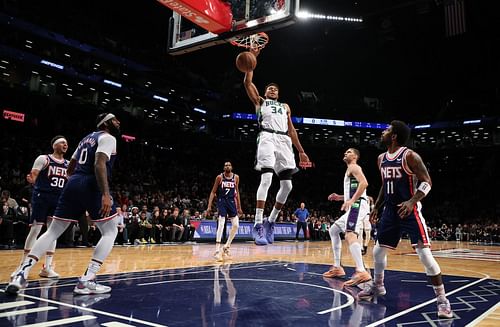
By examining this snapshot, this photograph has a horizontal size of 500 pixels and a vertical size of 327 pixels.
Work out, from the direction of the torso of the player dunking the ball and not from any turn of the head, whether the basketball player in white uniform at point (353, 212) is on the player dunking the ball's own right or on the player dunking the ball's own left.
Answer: on the player dunking the ball's own left

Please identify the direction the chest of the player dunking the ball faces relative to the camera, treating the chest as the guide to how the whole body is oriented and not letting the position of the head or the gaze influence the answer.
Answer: toward the camera

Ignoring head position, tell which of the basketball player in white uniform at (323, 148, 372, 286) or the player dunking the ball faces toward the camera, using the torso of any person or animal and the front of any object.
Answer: the player dunking the ball

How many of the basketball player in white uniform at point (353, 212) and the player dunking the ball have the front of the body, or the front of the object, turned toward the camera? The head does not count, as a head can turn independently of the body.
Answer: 1

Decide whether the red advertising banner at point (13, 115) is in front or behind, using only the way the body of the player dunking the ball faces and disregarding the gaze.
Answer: behind

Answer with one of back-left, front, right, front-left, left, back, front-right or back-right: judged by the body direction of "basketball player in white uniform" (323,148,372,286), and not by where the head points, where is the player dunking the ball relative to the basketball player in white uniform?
front-left

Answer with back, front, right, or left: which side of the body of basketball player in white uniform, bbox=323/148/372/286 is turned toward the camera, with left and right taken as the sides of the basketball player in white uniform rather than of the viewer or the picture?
left

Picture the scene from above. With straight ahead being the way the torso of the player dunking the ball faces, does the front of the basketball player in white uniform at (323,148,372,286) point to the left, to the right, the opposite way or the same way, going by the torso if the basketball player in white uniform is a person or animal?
to the right
